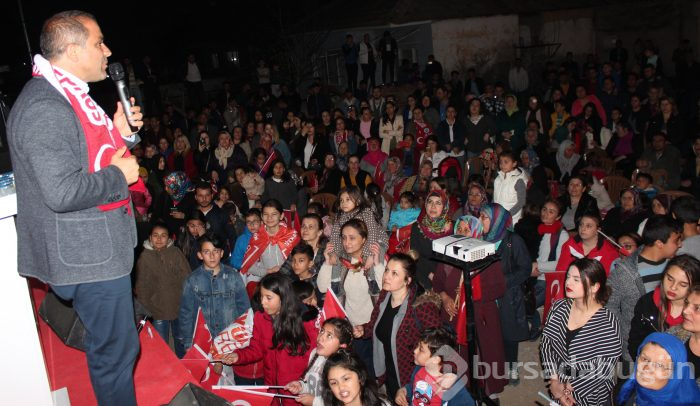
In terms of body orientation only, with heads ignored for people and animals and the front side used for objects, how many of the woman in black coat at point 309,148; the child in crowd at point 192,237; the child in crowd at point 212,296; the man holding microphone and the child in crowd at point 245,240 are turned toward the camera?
4

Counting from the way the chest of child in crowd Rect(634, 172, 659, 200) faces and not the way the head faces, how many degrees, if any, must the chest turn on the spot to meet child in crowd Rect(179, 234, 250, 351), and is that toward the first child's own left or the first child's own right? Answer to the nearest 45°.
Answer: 0° — they already face them

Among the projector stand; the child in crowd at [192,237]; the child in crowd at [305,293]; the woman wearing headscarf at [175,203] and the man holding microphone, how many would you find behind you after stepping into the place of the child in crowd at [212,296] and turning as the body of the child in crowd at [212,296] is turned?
2

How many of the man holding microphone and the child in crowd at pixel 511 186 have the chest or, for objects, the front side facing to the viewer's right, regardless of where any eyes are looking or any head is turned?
1

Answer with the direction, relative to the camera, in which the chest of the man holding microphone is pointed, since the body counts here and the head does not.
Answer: to the viewer's right

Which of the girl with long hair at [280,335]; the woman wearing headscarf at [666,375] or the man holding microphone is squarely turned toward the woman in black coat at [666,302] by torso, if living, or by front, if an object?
the man holding microphone
